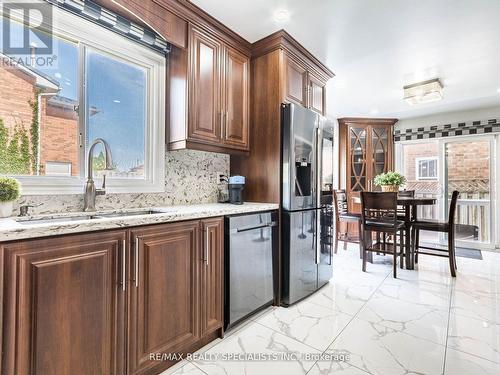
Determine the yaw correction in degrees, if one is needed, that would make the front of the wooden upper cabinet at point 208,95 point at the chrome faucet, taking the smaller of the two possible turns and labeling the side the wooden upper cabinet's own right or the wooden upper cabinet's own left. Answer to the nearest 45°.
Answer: approximately 135° to the wooden upper cabinet's own right

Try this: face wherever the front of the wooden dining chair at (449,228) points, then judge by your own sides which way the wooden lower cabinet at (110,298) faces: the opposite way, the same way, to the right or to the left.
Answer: the opposite way

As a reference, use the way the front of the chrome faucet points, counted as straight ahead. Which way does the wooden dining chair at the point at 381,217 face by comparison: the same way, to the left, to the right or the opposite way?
to the left

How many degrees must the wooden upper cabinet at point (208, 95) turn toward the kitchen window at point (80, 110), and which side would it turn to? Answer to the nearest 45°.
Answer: approximately 135° to its right

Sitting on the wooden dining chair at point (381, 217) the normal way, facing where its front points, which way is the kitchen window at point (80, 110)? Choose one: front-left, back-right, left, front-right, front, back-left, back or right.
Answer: back-left

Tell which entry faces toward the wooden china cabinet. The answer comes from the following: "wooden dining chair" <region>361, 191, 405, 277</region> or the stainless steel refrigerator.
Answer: the wooden dining chair

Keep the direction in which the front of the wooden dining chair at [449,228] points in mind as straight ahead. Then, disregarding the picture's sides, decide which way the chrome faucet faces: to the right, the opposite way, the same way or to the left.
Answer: the opposite way

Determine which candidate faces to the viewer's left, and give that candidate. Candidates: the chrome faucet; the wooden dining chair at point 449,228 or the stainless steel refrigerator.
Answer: the wooden dining chair

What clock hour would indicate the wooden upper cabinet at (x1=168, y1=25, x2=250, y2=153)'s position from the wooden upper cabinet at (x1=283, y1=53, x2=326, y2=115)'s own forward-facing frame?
the wooden upper cabinet at (x1=168, y1=25, x2=250, y2=153) is roughly at 3 o'clock from the wooden upper cabinet at (x1=283, y1=53, x2=326, y2=115).

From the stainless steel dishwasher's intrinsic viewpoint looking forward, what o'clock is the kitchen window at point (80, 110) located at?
The kitchen window is roughly at 4 o'clock from the stainless steel dishwasher.

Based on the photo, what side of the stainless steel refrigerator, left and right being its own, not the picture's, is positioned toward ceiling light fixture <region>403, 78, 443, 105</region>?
left

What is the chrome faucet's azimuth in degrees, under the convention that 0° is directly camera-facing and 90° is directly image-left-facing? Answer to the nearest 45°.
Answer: approximately 315°

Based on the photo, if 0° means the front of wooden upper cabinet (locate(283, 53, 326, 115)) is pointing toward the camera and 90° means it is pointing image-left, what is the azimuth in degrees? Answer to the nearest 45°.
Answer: approximately 315°
